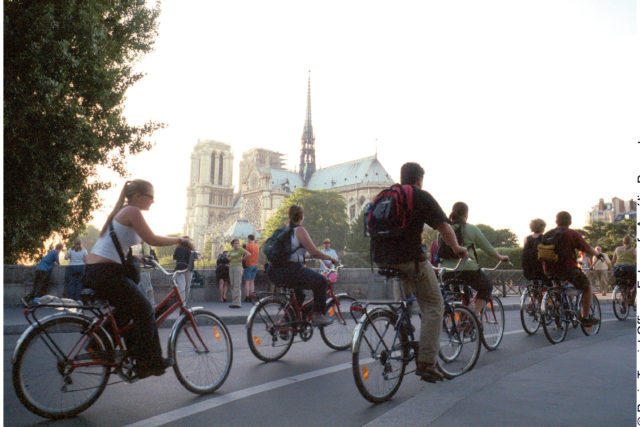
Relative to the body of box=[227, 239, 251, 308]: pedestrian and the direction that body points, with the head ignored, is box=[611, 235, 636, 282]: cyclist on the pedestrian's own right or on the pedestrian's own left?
on the pedestrian's own left

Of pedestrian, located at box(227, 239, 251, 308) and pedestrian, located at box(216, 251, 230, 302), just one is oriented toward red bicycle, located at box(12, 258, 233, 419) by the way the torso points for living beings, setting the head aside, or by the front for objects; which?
pedestrian, located at box(227, 239, 251, 308)

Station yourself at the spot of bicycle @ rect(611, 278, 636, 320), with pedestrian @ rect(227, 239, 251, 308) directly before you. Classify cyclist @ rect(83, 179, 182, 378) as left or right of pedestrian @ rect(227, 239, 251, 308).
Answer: left

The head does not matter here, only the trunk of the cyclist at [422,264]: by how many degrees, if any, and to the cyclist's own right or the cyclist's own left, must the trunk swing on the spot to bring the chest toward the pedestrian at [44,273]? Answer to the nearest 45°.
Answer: approximately 90° to the cyclist's own left

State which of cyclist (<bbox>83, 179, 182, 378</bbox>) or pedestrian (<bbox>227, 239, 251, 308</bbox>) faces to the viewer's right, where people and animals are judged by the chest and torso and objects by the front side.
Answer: the cyclist

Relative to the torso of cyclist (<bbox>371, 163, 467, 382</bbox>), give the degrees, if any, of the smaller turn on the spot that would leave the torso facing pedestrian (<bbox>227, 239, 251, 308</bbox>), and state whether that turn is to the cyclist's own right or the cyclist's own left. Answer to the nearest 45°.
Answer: approximately 90° to the cyclist's own left

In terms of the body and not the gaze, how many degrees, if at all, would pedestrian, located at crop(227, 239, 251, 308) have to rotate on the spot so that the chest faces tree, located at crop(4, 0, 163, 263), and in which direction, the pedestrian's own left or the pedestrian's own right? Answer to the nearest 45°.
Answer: approximately 90° to the pedestrian's own right

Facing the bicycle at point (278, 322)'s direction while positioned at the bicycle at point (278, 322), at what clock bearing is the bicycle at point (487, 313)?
the bicycle at point (487, 313) is roughly at 1 o'clock from the bicycle at point (278, 322).

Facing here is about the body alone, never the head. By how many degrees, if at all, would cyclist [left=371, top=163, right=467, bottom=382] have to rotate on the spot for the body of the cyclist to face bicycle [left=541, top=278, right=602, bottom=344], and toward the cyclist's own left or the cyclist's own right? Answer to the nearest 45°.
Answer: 0° — they already face it

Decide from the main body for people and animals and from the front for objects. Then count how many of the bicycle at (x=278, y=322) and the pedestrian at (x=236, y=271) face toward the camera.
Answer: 1

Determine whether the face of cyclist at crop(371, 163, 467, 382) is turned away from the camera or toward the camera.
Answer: away from the camera
